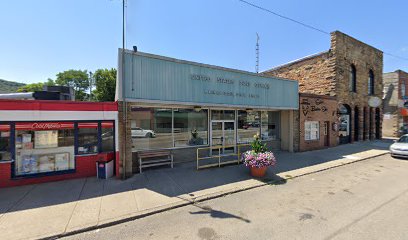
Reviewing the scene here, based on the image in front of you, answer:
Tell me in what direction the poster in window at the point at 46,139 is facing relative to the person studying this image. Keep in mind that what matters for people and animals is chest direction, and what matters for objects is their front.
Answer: facing the viewer

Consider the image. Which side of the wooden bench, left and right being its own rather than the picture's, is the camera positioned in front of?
front

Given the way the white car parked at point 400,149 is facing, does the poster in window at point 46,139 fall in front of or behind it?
in front

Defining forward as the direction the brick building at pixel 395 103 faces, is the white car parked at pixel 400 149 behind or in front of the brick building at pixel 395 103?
in front

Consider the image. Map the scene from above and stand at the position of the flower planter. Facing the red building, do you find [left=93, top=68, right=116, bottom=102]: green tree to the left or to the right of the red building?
right

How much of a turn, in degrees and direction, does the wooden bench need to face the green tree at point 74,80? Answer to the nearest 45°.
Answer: approximately 135° to its right

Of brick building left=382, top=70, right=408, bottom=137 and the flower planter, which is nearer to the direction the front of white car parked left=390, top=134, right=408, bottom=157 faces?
the flower planter

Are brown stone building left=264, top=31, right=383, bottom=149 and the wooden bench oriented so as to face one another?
no

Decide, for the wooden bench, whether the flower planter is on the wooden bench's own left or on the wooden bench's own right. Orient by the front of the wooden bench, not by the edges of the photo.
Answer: on the wooden bench's own left

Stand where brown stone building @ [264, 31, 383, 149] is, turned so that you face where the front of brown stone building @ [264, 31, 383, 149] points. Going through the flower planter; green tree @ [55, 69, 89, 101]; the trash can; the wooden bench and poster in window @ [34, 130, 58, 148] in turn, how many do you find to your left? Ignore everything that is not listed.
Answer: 0

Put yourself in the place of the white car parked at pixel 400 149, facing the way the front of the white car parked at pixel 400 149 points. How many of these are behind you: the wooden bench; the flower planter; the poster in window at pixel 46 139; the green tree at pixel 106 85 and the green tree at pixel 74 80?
0

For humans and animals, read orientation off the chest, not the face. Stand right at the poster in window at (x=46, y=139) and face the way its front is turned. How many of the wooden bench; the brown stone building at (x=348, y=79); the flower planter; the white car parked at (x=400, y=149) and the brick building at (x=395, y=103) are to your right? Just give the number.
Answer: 0

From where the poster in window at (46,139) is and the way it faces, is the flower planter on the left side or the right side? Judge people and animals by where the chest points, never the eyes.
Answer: on its left

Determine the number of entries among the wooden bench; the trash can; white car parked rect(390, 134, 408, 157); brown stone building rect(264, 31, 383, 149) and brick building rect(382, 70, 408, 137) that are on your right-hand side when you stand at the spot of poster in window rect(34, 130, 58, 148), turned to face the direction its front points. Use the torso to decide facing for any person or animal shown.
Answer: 0

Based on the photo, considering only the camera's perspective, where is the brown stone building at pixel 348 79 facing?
facing the viewer and to the right of the viewer

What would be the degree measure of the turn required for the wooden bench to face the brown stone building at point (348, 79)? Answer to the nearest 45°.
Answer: approximately 90° to its left

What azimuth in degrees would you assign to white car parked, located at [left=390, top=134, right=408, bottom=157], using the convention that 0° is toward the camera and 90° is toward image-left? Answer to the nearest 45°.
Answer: approximately 45°

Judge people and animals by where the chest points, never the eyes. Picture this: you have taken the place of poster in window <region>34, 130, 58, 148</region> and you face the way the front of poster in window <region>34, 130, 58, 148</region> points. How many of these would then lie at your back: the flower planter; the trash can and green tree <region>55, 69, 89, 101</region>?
1

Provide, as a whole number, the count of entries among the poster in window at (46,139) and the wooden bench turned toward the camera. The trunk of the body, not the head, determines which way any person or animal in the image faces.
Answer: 2

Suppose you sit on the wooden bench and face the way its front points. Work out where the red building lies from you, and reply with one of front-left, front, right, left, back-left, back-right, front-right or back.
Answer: right

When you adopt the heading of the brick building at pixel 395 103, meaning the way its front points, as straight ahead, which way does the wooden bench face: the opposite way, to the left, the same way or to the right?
the same way

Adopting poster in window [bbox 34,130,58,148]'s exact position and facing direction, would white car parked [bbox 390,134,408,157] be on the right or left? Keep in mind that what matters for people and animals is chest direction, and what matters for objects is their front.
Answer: on its left

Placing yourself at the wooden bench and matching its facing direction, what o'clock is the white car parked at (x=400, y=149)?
The white car parked is roughly at 9 o'clock from the wooden bench.

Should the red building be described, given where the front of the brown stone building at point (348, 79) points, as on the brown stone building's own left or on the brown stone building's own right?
on the brown stone building's own right
